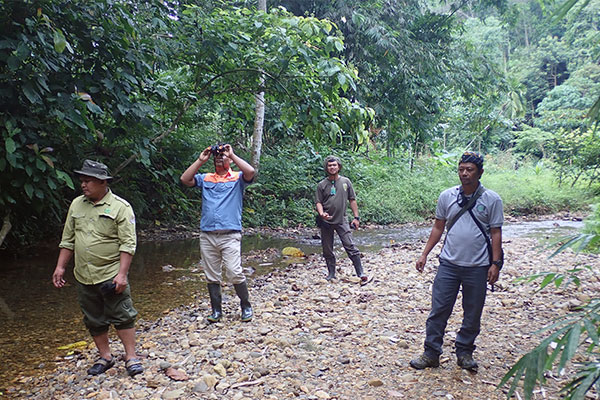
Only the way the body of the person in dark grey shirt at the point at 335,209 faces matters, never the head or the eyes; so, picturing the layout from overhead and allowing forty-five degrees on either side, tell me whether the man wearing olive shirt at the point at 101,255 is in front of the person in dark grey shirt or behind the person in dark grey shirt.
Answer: in front

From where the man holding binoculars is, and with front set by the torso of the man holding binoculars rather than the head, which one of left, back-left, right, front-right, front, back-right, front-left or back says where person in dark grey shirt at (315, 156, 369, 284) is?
back-left

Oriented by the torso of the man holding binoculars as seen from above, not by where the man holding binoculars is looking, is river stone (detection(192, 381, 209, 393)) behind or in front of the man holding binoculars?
in front

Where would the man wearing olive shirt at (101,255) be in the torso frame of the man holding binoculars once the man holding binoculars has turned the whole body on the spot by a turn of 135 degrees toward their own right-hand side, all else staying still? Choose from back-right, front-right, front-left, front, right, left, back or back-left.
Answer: left

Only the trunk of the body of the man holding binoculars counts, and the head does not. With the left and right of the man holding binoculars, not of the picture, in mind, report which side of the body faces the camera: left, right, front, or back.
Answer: front

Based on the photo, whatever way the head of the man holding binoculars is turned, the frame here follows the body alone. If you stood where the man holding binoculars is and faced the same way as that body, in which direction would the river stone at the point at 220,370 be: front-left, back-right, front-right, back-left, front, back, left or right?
front

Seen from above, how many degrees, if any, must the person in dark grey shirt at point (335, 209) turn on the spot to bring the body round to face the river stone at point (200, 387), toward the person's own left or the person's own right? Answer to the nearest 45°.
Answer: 0° — they already face it

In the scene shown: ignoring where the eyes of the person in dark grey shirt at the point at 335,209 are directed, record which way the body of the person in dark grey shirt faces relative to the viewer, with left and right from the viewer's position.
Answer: facing the viewer

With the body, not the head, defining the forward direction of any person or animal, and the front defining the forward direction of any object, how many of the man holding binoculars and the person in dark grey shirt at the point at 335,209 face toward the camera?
2

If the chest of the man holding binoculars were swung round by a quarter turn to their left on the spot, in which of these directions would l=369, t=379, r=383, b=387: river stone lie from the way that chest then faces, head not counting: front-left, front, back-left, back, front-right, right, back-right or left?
front-right

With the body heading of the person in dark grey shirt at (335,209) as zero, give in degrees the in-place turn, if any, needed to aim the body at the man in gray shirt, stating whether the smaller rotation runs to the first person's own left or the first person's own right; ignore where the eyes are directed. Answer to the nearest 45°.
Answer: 0° — they already face them
